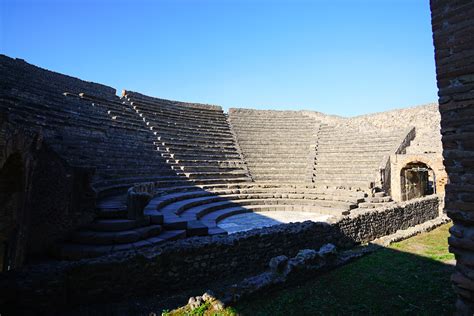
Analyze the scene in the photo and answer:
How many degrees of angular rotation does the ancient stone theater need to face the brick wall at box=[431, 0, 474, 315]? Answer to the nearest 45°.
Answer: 0° — it already faces it

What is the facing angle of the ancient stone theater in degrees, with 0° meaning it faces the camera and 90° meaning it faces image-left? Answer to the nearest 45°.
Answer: approximately 315°
